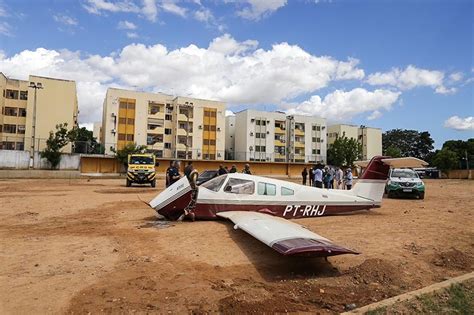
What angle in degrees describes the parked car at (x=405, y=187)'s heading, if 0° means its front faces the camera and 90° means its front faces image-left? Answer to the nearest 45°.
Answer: approximately 0°

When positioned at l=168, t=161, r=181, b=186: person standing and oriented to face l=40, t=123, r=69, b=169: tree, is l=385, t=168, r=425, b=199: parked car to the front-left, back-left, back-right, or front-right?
back-right

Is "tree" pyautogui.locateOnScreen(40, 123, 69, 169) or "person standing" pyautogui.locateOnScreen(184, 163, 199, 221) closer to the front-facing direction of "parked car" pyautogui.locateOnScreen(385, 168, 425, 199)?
the person standing

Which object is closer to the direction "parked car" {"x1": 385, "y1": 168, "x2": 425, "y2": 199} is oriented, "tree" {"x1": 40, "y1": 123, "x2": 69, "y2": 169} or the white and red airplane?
the white and red airplane

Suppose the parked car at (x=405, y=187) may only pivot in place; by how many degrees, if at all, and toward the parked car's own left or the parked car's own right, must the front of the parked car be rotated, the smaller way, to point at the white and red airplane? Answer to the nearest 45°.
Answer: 0° — it already faces it

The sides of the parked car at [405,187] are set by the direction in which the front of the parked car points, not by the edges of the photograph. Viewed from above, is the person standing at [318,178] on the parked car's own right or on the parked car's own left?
on the parked car's own right

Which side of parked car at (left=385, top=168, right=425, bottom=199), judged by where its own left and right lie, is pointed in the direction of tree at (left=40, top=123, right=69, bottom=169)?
right
